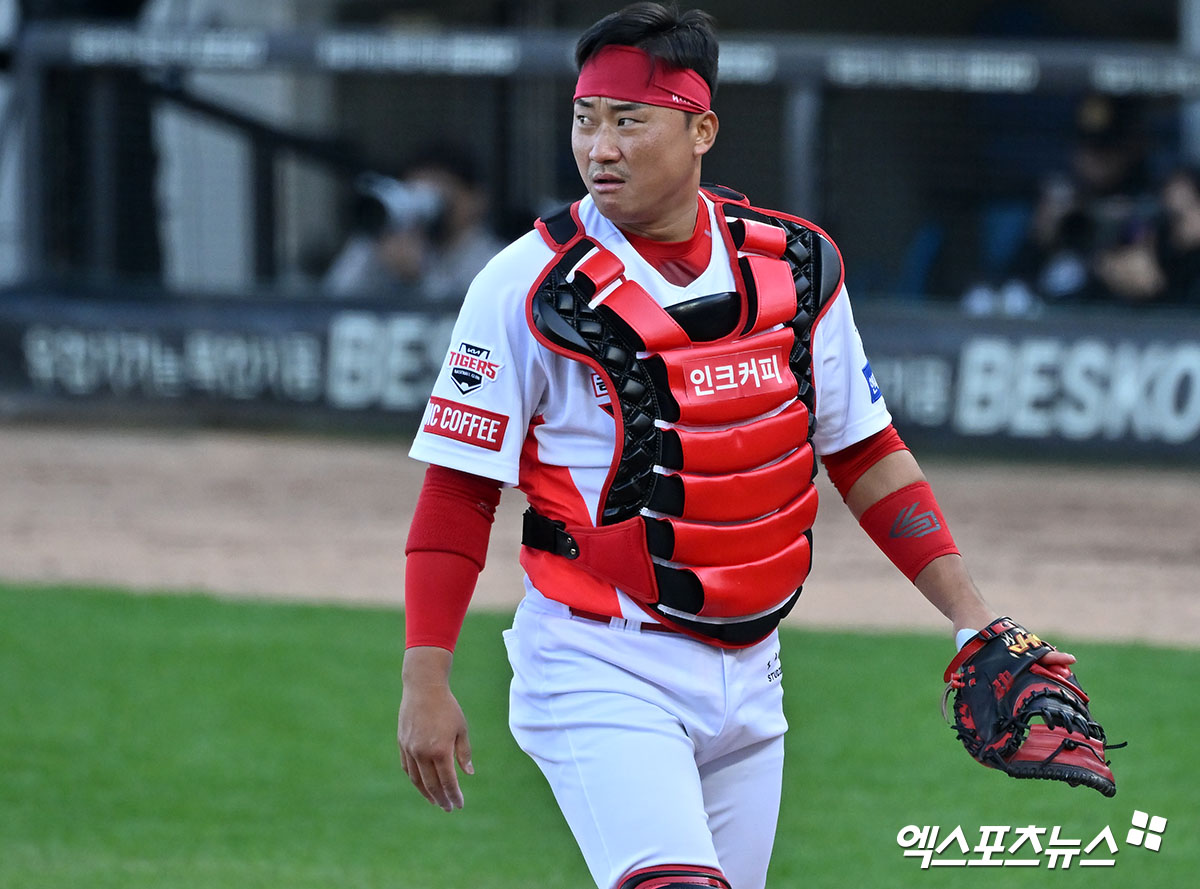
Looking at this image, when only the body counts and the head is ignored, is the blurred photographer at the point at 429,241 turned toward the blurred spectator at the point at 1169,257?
no

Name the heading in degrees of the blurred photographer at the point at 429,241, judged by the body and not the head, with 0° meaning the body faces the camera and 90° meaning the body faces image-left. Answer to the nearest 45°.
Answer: approximately 45°

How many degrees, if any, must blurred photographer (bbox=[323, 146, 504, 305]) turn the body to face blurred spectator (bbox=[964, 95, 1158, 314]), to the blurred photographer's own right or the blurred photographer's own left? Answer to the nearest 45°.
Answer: approximately 135° to the blurred photographer's own left
